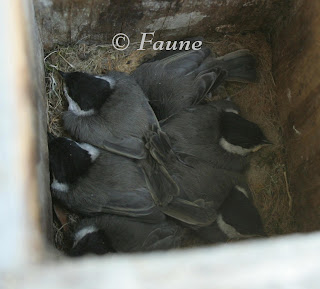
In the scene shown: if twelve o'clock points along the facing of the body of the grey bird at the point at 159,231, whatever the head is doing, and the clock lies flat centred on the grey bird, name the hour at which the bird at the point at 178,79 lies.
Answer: The bird is roughly at 3 o'clock from the grey bird.

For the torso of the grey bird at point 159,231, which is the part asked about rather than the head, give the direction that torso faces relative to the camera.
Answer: to the viewer's left

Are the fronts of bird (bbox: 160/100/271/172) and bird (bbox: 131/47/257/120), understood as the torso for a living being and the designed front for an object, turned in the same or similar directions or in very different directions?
very different directions

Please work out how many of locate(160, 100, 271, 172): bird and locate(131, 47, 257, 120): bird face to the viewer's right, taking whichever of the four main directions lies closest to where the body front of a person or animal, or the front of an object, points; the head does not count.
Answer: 1

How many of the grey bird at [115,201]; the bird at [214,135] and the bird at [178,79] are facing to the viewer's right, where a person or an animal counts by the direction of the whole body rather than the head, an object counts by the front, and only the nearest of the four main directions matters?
1

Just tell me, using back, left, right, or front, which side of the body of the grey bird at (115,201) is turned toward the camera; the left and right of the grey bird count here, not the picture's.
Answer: left

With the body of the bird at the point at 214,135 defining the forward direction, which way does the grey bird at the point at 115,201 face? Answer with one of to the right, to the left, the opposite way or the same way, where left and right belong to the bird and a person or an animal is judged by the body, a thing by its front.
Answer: the opposite way

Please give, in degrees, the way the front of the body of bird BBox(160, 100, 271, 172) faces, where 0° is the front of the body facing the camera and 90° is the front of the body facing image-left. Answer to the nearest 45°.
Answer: approximately 270°

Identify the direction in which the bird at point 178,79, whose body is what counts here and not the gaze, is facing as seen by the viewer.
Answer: to the viewer's left

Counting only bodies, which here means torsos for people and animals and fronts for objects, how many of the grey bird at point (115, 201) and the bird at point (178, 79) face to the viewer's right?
0

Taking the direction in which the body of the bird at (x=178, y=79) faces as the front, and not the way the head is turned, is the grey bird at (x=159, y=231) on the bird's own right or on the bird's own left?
on the bird's own left
